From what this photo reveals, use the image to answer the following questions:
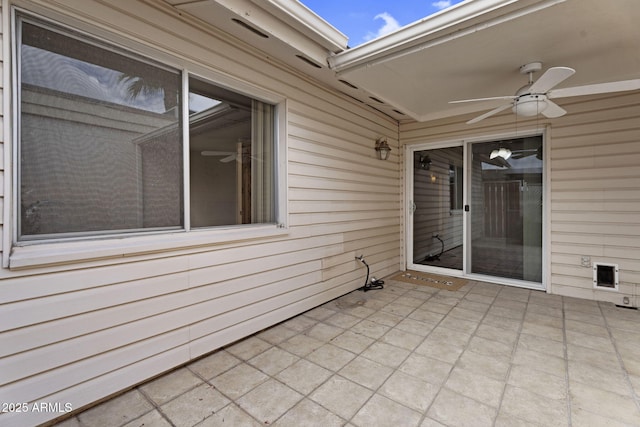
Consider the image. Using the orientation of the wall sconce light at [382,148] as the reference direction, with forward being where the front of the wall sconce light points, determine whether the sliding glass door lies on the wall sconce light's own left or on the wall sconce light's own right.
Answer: on the wall sconce light's own left

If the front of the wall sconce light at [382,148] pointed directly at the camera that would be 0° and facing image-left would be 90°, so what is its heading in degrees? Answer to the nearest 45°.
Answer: approximately 315°

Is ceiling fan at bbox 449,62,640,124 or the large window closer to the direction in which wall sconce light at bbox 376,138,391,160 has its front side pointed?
the ceiling fan

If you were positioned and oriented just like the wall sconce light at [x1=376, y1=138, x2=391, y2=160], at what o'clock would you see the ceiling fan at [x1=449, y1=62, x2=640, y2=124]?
The ceiling fan is roughly at 12 o'clock from the wall sconce light.

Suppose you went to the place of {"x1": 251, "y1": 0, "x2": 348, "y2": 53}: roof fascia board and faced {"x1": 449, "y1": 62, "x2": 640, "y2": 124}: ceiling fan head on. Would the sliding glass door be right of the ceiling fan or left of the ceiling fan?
left

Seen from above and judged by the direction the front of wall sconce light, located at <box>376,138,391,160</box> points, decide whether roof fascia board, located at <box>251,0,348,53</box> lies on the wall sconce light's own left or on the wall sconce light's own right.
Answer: on the wall sconce light's own right

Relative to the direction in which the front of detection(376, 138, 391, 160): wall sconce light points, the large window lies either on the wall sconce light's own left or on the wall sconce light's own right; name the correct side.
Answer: on the wall sconce light's own right

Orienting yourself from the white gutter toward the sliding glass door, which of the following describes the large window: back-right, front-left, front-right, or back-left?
back-left

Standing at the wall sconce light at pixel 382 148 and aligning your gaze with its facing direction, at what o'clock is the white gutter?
The white gutter is roughly at 1 o'clock from the wall sconce light.
